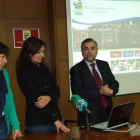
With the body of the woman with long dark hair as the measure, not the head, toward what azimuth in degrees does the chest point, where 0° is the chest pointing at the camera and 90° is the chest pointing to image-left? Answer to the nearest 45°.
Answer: approximately 315°

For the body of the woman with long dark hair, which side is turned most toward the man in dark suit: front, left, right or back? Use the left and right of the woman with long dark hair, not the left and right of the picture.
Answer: left
